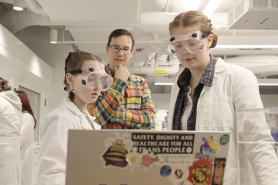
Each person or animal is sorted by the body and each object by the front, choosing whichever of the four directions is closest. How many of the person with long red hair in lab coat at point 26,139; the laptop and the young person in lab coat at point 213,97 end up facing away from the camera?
1

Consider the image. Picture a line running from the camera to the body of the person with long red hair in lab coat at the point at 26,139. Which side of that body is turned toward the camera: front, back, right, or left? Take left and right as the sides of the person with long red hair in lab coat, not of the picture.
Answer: left

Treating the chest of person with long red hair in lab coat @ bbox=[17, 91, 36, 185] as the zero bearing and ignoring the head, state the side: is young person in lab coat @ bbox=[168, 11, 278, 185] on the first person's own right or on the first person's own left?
on the first person's own left

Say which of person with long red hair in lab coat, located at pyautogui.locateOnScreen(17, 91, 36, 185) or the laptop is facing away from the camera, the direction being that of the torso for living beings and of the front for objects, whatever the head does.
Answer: the laptop

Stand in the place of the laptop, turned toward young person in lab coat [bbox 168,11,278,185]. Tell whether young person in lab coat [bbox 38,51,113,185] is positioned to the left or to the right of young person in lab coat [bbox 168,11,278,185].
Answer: left

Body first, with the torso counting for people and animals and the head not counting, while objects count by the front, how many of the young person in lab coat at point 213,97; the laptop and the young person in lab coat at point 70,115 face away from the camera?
1

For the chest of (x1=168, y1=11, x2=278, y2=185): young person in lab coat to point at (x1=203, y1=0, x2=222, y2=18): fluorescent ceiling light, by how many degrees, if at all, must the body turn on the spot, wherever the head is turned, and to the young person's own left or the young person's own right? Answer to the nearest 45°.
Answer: approximately 135° to the young person's own right

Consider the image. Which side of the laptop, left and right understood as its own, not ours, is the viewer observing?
back

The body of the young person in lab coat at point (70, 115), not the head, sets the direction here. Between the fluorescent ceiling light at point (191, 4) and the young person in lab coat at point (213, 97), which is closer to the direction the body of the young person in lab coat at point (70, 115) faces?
the young person in lab coat

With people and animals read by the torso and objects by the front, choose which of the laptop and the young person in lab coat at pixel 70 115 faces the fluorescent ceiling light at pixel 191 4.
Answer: the laptop

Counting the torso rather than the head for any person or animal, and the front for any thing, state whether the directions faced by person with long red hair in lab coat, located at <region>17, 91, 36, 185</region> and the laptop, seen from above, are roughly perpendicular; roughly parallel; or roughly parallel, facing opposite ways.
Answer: roughly perpendicular

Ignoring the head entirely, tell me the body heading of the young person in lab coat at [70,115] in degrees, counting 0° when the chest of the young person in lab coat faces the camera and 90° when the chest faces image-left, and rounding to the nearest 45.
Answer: approximately 315°

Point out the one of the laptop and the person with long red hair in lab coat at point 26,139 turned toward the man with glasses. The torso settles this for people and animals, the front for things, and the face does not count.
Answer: the laptop
